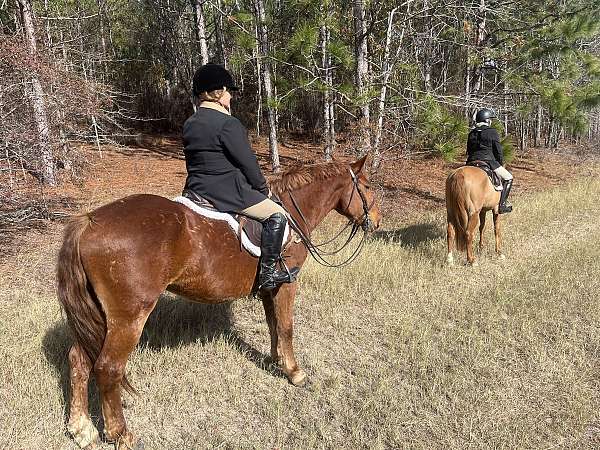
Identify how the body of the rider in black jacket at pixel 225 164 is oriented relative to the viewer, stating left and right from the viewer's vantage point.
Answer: facing away from the viewer and to the right of the viewer

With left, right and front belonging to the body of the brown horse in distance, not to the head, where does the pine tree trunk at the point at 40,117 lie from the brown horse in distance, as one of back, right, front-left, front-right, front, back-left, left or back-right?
back-left

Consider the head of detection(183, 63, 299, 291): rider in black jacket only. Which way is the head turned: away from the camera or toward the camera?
away from the camera

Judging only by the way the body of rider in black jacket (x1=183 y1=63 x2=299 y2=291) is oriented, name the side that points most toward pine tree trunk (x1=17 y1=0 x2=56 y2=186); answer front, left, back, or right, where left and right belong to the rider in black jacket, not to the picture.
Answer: left

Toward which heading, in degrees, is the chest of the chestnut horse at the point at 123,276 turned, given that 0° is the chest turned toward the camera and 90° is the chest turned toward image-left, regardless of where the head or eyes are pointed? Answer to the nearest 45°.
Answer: approximately 225°

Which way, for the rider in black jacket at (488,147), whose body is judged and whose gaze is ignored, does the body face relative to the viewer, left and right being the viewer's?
facing away from the viewer and to the right of the viewer

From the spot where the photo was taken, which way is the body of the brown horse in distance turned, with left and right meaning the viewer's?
facing away from the viewer and to the right of the viewer

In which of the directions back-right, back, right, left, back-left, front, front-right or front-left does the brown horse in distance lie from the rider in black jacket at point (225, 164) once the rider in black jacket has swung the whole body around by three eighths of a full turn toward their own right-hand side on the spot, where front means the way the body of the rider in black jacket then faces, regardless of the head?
back-left

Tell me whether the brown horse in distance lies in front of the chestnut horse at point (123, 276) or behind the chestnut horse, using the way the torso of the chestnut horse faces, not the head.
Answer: in front

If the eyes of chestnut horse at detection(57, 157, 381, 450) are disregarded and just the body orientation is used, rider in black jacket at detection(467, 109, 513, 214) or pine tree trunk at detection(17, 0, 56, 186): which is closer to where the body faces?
the rider in black jacket
